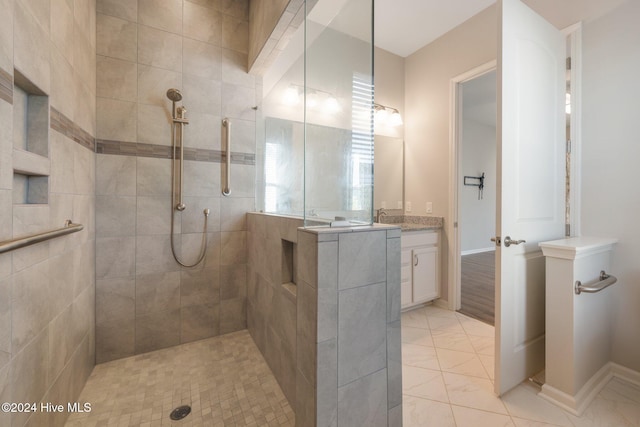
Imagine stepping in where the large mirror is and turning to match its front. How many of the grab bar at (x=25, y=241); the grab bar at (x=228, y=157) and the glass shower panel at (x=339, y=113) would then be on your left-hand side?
0

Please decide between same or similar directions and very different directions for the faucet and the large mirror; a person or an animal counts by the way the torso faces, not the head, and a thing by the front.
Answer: same or similar directions

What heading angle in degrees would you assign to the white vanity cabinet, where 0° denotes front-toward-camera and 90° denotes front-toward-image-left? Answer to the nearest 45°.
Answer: approximately 315°

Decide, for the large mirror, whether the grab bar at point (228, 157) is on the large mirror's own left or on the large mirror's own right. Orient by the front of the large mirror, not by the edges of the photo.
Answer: on the large mirror's own right

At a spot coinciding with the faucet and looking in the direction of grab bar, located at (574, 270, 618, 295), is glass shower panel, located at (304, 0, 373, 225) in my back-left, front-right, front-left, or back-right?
front-right

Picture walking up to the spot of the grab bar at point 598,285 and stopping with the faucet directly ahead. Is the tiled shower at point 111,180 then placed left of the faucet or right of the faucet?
left

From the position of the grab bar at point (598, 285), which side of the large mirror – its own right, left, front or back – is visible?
front

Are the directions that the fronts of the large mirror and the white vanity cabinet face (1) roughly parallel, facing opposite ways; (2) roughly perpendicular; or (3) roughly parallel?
roughly parallel

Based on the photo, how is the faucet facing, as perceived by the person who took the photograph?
facing the viewer and to the right of the viewer

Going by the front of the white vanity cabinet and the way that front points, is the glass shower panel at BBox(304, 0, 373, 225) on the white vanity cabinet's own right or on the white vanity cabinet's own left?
on the white vanity cabinet's own right

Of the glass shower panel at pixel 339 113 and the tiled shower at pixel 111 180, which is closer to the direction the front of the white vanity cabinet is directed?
the glass shower panel

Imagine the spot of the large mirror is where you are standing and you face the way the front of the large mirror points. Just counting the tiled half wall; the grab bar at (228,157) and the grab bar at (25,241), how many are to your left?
0

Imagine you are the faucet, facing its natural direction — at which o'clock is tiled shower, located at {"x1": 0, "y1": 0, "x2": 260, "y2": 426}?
The tiled shower is roughly at 3 o'clock from the faucet.

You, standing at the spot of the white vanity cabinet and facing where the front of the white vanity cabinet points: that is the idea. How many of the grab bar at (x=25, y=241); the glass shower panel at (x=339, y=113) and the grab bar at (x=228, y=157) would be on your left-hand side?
0

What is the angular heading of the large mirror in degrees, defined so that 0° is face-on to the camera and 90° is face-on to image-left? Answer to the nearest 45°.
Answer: approximately 315°

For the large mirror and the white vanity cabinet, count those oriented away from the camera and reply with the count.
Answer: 0

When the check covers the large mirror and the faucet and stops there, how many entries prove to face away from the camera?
0

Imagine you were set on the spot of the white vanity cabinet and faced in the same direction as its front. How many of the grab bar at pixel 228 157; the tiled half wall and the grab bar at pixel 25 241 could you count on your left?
0

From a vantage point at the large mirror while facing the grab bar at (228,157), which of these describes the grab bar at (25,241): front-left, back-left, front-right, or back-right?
front-left

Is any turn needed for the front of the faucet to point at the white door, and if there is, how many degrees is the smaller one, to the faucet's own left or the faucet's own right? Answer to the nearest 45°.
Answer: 0° — it already faces it
